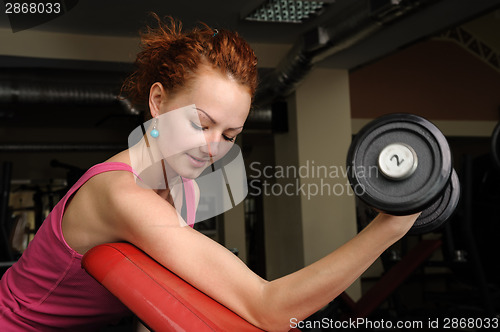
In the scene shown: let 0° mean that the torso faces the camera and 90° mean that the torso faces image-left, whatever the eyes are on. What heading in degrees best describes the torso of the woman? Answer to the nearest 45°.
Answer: approximately 270°

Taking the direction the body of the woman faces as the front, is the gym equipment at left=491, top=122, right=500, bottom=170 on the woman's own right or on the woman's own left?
on the woman's own left

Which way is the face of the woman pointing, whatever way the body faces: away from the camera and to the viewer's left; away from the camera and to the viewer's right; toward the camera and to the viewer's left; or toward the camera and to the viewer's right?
toward the camera and to the viewer's right
